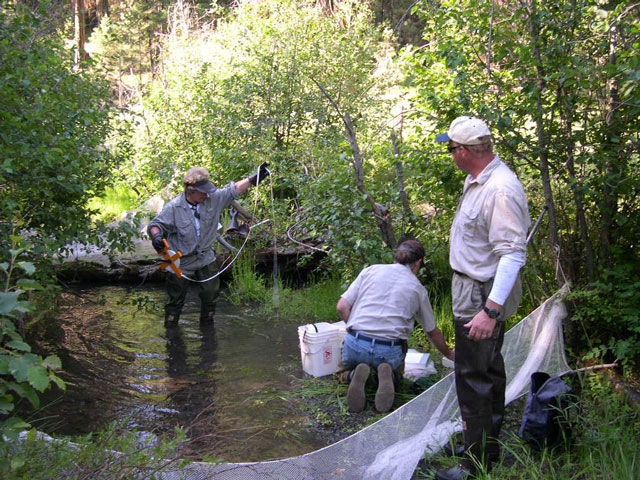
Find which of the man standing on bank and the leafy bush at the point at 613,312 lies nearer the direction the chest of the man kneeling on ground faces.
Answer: the leafy bush

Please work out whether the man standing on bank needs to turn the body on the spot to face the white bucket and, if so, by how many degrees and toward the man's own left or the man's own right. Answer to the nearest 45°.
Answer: approximately 45° to the man's own right

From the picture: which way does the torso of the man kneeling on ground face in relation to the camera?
away from the camera

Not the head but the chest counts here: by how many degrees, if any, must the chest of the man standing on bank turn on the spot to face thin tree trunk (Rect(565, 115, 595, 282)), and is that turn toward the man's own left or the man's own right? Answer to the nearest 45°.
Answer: approximately 135° to the man's own right

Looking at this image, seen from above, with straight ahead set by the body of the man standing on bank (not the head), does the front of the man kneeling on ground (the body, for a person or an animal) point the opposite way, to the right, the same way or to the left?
to the right

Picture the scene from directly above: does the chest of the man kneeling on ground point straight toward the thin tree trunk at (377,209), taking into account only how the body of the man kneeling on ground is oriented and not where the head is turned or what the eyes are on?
yes

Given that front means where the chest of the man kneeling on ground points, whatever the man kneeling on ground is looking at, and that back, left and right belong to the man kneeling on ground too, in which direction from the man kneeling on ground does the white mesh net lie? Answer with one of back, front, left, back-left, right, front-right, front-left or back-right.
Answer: back

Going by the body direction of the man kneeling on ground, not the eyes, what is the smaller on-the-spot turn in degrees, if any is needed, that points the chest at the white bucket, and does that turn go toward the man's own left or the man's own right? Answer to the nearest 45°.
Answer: approximately 45° to the man's own left

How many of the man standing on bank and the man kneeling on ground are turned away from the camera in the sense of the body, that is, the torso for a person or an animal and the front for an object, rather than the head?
1

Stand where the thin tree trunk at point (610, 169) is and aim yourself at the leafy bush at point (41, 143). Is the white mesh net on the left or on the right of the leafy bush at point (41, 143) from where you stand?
left

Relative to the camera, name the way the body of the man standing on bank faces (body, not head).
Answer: to the viewer's left

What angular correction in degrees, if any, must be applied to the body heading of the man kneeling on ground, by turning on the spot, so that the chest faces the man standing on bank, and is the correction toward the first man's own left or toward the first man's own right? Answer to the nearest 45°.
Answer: approximately 135° to the first man's own right

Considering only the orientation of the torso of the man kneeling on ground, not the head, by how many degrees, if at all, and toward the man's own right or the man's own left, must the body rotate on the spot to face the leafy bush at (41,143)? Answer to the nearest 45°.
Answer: approximately 90° to the man's own left
